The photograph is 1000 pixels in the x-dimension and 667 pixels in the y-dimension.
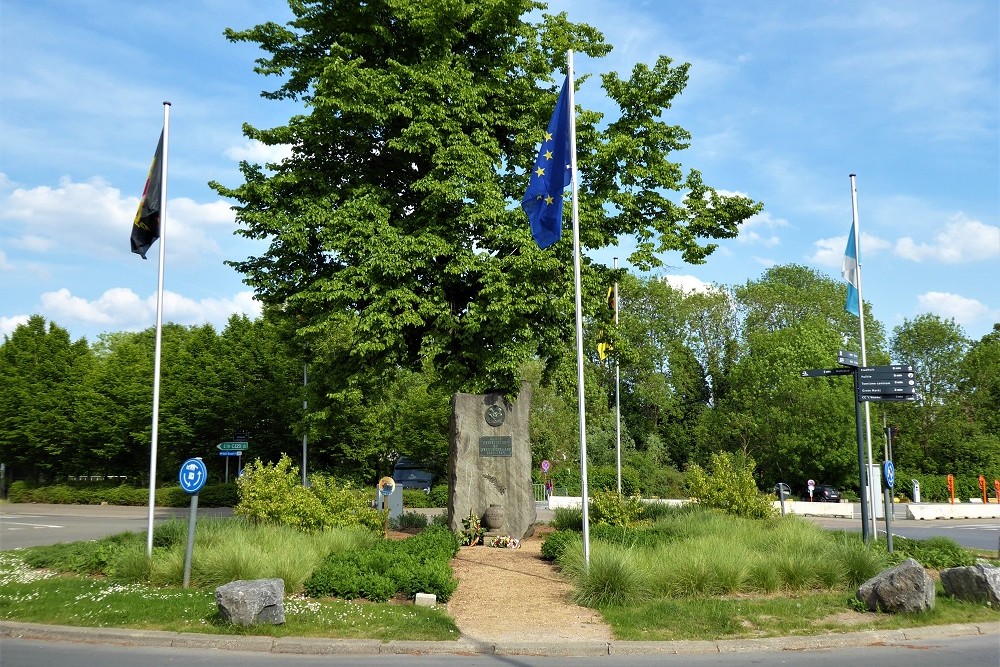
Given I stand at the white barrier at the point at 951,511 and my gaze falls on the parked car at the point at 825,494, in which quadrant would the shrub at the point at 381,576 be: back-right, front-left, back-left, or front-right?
back-left

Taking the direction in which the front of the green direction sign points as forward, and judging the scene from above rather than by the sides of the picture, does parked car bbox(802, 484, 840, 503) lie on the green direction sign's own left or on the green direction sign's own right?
on the green direction sign's own left

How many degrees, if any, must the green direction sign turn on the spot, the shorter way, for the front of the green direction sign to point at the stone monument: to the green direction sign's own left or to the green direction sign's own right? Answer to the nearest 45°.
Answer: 0° — it already faces it

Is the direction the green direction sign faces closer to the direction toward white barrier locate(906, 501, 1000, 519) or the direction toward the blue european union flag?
the blue european union flag

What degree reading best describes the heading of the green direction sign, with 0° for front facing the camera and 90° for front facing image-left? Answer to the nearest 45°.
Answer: approximately 0°

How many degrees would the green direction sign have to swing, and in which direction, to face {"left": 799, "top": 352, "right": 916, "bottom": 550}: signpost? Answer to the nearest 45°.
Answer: approximately 45° to its left

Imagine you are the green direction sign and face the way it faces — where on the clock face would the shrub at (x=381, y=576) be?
The shrub is roughly at 12 o'clock from the green direction sign.

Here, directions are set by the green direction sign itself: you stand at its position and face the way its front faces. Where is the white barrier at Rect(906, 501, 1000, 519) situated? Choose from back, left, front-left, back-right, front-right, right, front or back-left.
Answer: left

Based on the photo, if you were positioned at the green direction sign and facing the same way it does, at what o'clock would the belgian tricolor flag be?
The belgian tricolor flag is roughly at 12 o'clock from the green direction sign.

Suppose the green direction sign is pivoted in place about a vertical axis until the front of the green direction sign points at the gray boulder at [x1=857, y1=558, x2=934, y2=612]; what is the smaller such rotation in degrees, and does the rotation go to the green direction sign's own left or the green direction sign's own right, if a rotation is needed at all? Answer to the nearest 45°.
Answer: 0° — it already faces it

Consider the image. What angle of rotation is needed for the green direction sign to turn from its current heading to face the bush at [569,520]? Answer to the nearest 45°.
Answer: approximately 45° to its left

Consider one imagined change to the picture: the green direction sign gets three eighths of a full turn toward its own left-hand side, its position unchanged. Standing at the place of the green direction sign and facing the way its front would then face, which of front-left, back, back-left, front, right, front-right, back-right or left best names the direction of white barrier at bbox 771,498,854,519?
front-right
